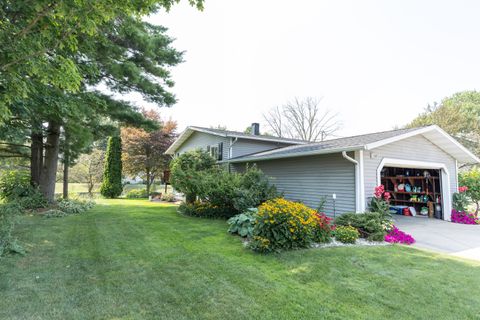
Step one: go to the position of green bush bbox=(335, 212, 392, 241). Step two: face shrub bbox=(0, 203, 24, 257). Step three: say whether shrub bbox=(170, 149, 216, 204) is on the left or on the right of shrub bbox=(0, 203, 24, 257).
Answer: right

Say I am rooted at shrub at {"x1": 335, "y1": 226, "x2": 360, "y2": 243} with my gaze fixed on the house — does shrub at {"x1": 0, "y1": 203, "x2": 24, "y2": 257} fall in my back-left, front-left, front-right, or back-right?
back-left

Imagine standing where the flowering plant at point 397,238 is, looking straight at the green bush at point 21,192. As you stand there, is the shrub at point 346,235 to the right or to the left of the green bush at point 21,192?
left

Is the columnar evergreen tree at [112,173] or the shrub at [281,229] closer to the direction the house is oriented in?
the shrub

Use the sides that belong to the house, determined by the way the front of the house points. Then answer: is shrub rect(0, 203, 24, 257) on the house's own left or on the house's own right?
on the house's own right

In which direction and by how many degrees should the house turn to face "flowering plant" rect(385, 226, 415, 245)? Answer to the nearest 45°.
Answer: approximately 45° to its right

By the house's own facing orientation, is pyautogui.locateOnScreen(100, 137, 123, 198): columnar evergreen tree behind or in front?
behind

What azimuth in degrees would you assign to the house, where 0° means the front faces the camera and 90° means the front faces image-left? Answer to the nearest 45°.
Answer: approximately 315°

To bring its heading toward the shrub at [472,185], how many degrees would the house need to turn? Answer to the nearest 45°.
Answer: approximately 90° to its left

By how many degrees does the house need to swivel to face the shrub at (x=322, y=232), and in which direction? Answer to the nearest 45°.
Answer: approximately 45° to its right

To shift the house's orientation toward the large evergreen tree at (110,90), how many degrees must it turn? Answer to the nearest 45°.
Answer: approximately 135° to its right

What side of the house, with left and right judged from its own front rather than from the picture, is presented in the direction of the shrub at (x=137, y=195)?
back

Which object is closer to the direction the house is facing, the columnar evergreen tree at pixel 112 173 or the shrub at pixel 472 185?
the shrub
